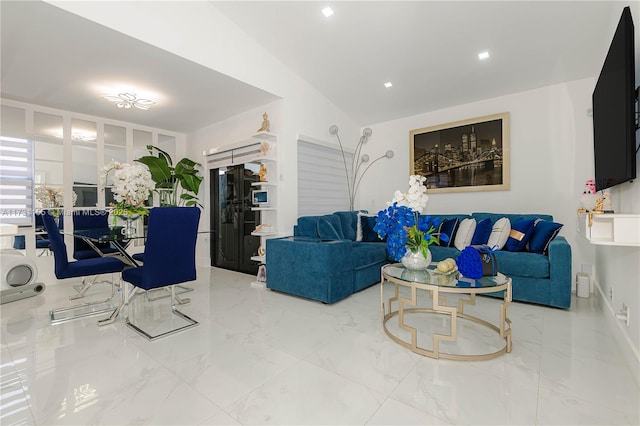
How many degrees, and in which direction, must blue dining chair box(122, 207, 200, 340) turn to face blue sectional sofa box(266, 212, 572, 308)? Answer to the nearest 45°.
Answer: approximately 135° to its right

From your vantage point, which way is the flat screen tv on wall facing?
to the viewer's left

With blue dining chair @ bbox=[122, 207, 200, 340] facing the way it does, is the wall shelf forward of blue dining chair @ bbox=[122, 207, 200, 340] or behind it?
behind

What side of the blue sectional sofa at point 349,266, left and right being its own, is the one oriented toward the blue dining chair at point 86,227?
right

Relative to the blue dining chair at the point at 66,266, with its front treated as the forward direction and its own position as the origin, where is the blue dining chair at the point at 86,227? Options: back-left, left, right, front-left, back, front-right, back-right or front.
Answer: left

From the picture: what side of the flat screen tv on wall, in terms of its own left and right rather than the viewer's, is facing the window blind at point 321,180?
front

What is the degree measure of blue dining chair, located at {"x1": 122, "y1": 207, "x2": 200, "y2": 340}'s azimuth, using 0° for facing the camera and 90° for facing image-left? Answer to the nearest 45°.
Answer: approximately 135°

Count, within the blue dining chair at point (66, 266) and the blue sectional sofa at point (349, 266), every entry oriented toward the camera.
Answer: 1

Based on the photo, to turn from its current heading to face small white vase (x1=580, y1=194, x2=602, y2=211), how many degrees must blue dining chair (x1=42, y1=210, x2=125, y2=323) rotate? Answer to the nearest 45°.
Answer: approximately 45° to its right

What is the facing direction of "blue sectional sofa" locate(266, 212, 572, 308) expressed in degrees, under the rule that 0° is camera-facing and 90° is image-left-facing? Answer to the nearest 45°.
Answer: approximately 0°

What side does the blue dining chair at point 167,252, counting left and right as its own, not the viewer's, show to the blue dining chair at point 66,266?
front
